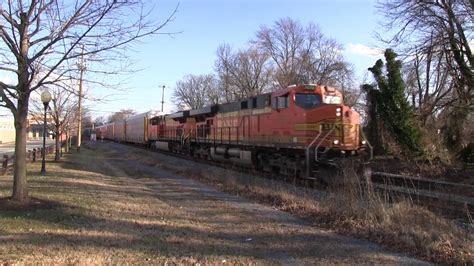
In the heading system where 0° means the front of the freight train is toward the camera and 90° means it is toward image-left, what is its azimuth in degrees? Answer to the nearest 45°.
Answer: approximately 315°

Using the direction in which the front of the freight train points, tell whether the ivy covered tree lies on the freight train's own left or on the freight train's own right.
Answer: on the freight train's own left
